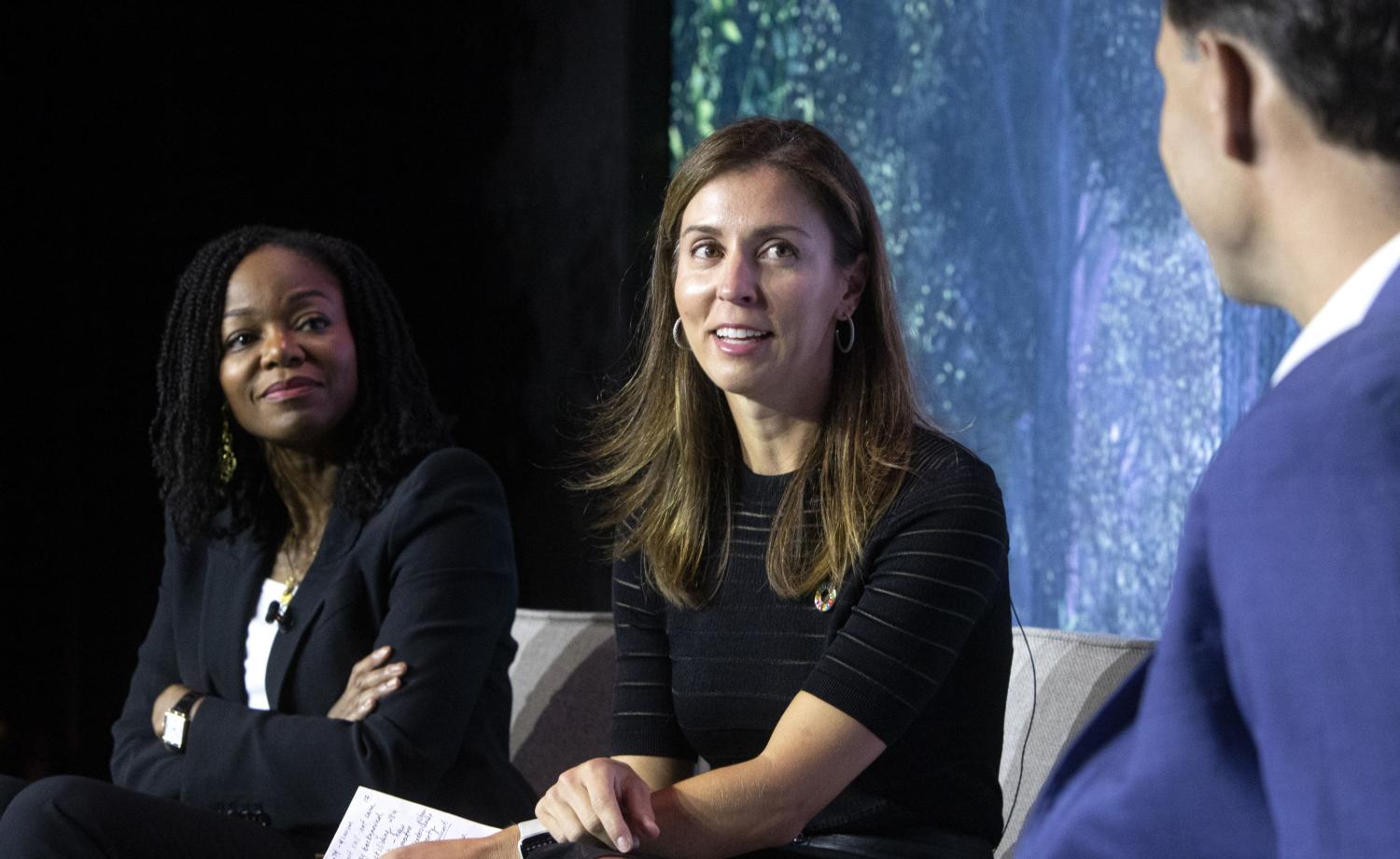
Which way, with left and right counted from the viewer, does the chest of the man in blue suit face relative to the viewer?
facing away from the viewer and to the left of the viewer

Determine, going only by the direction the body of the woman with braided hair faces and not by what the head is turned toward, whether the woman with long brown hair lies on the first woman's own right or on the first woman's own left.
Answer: on the first woman's own left

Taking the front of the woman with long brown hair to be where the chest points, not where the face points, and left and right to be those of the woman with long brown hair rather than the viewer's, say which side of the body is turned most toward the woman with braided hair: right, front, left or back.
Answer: right

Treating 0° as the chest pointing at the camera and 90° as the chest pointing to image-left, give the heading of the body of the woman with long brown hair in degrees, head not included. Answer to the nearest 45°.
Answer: approximately 45°

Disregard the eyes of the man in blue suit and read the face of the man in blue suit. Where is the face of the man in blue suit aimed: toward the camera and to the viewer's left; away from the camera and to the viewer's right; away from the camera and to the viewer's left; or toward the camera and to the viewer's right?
away from the camera and to the viewer's left

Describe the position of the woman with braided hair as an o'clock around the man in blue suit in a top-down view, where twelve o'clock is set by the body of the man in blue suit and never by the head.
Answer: The woman with braided hair is roughly at 12 o'clock from the man in blue suit.
